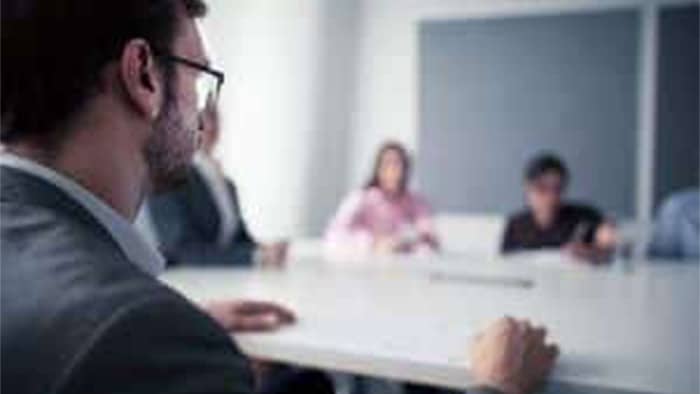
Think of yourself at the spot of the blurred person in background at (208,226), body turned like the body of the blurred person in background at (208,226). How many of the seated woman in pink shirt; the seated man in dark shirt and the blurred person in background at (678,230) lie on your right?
0

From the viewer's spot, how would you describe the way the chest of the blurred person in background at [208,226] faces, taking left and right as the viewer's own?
facing the viewer and to the right of the viewer

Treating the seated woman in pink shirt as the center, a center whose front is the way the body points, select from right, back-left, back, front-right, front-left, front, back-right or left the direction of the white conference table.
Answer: front

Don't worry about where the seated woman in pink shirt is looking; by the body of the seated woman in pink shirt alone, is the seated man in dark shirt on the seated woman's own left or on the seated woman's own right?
on the seated woman's own left

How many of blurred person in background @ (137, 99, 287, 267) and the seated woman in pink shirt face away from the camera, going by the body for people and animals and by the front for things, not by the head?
0

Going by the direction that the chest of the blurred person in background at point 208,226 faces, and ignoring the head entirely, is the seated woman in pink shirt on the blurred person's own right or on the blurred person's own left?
on the blurred person's own left

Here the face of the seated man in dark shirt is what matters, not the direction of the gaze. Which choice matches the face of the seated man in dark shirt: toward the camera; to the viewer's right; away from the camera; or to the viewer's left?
toward the camera

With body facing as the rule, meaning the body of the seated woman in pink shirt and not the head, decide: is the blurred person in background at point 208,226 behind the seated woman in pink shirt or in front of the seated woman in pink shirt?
in front

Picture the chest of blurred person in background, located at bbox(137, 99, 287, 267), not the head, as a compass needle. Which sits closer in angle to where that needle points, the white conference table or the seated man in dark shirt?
the white conference table

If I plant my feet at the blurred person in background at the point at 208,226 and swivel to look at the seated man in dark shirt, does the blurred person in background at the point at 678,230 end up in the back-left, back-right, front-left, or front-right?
front-right

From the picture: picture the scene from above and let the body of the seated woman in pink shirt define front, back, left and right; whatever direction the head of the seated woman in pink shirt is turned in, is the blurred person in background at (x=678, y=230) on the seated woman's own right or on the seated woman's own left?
on the seated woman's own left

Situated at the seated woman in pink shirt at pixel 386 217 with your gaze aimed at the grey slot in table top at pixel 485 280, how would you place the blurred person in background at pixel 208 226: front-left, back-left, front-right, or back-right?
front-right

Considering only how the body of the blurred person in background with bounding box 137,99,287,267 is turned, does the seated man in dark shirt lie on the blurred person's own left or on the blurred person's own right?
on the blurred person's own left

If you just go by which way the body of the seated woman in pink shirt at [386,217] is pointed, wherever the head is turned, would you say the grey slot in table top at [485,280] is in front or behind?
in front

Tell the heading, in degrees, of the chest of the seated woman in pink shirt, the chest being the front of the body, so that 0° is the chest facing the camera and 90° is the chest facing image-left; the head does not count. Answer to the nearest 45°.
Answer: approximately 0°
